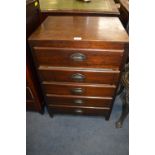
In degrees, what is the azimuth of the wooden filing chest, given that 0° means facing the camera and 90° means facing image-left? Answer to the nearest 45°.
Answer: approximately 0°
